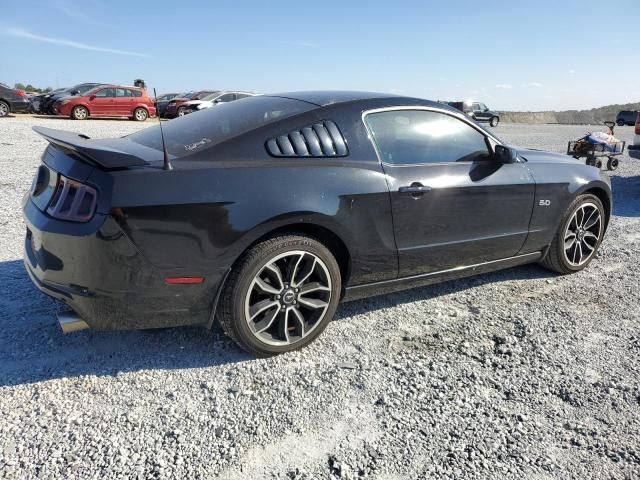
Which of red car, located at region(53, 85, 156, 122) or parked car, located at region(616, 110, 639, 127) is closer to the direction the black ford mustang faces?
the parked car

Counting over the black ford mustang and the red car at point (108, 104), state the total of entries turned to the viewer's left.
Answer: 1

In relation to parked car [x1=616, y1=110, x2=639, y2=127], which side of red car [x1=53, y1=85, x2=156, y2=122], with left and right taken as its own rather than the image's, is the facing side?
back

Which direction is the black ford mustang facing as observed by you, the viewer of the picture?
facing away from the viewer and to the right of the viewer

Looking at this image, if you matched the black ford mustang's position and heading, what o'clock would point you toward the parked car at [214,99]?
The parked car is roughly at 10 o'clock from the black ford mustang.

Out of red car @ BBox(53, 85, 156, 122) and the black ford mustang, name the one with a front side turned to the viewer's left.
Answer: the red car

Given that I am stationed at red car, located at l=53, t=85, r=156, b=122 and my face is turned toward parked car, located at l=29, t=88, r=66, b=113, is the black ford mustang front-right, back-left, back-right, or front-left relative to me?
back-left

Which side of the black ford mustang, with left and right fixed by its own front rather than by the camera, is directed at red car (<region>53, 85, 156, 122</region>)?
left

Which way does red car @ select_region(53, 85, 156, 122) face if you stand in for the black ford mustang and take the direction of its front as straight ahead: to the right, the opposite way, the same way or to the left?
the opposite way

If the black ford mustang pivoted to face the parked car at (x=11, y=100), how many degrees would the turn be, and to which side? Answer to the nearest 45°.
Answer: approximately 90° to its left

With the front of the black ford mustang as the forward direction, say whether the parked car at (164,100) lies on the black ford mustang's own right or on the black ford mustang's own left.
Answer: on the black ford mustang's own left

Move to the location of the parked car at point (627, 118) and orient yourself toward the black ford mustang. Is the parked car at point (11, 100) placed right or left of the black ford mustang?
right

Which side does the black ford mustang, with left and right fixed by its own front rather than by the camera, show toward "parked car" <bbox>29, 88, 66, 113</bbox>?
left

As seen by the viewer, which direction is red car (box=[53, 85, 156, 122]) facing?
to the viewer's left
